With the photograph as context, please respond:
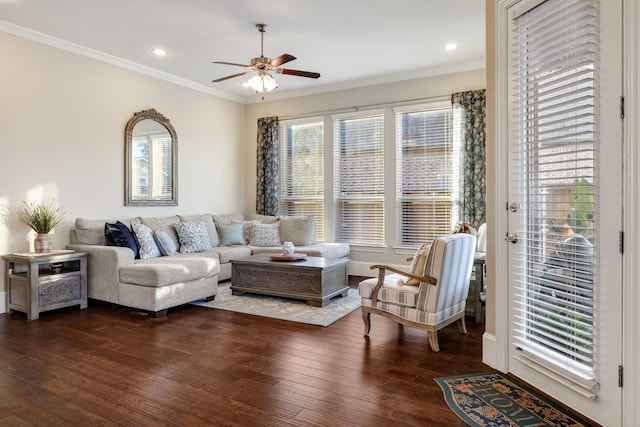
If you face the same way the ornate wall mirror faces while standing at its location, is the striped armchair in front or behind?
in front

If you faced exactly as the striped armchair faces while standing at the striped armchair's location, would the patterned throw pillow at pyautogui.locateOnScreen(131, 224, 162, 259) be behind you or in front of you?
in front

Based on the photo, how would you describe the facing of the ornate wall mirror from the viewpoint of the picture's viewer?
facing the viewer and to the right of the viewer

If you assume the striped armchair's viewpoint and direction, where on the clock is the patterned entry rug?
The patterned entry rug is roughly at 7 o'clock from the striped armchair.

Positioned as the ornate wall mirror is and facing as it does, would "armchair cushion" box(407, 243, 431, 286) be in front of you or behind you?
in front

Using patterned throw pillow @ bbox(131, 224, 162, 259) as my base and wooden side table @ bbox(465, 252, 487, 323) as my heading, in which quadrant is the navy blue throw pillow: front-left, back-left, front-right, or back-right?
back-right

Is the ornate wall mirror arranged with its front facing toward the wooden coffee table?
yes

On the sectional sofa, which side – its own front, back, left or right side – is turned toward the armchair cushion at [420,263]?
front

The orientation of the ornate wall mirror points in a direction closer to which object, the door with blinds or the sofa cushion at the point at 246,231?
the door with blinds

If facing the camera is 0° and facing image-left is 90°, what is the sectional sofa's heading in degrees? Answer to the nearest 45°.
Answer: approximately 315°

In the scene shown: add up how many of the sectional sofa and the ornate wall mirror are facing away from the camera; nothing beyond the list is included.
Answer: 0
